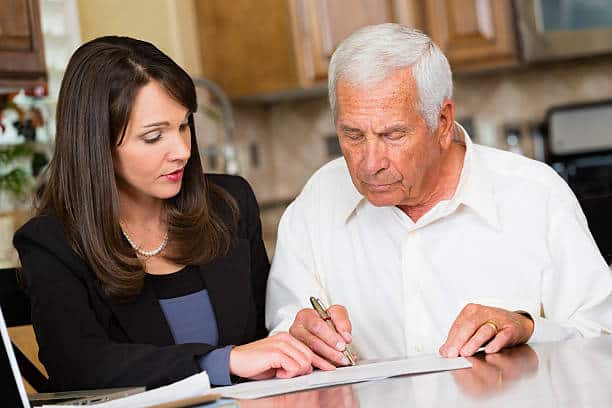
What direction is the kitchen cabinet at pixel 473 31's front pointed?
toward the camera

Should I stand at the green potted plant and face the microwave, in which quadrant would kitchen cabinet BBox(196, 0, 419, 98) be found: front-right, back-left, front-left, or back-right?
front-left

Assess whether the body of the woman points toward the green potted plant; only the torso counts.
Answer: no

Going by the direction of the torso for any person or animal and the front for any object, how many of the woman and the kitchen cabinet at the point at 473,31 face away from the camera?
0

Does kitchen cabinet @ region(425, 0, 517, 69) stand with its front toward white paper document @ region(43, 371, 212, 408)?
yes

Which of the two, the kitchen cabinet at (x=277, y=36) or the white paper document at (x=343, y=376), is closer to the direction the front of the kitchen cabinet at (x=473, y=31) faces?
the white paper document

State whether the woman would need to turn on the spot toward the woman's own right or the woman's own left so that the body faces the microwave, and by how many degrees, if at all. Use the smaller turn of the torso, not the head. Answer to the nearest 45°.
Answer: approximately 90° to the woman's own left

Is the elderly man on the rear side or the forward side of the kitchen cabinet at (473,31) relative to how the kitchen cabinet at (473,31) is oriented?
on the forward side

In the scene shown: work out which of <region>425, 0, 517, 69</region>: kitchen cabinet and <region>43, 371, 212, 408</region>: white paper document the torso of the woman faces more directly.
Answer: the white paper document

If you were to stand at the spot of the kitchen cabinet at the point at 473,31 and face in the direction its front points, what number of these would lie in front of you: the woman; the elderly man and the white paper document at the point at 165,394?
3

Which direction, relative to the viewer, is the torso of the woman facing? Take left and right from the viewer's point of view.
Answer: facing the viewer and to the right of the viewer

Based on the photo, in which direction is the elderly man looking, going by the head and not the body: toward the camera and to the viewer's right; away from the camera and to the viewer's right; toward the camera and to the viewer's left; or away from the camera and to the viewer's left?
toward the camera and to the viewer's left
